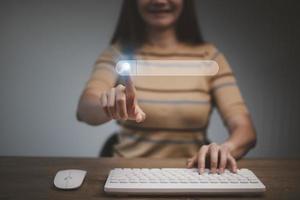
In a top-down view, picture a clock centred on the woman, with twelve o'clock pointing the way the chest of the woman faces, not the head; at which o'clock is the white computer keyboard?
The white computer keyboard is roughly at 12 o'clock from the woman.

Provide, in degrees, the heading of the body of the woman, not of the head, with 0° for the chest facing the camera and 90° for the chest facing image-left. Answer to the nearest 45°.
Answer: approximately 0°
